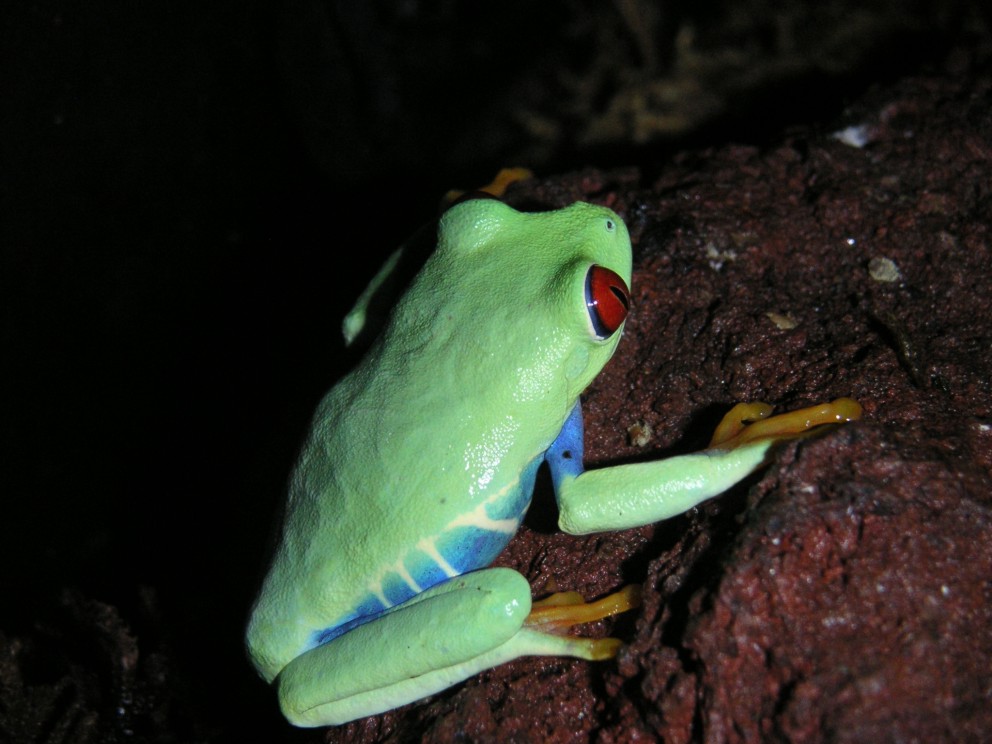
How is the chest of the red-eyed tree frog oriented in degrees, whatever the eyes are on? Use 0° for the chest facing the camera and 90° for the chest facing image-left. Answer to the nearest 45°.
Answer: approximately 225°
